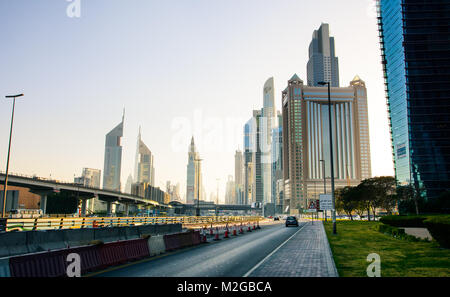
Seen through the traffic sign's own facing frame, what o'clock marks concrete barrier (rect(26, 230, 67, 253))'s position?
The concrete barrier is roughly at 1 o'clock from the traffic sign.

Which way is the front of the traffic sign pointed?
toward the camera

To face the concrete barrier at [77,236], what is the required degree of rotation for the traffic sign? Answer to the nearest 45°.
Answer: approximately 45° to its right

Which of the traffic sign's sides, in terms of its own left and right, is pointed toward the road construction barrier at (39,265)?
front

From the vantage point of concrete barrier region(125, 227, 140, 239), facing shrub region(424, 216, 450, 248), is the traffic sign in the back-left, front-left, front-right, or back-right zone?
front-left

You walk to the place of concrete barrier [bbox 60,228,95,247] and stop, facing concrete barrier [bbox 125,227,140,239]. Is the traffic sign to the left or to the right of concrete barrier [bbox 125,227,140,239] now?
right

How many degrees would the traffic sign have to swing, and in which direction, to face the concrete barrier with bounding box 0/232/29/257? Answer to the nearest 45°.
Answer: approximately 45° to its right

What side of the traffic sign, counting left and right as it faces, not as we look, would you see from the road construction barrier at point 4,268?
front

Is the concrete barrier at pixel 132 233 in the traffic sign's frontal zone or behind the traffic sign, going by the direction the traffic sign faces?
frontal zone

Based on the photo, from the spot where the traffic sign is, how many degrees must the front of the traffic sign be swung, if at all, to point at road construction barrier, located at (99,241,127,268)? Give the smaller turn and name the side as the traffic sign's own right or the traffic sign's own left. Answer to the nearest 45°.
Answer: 0° — it already faces it
